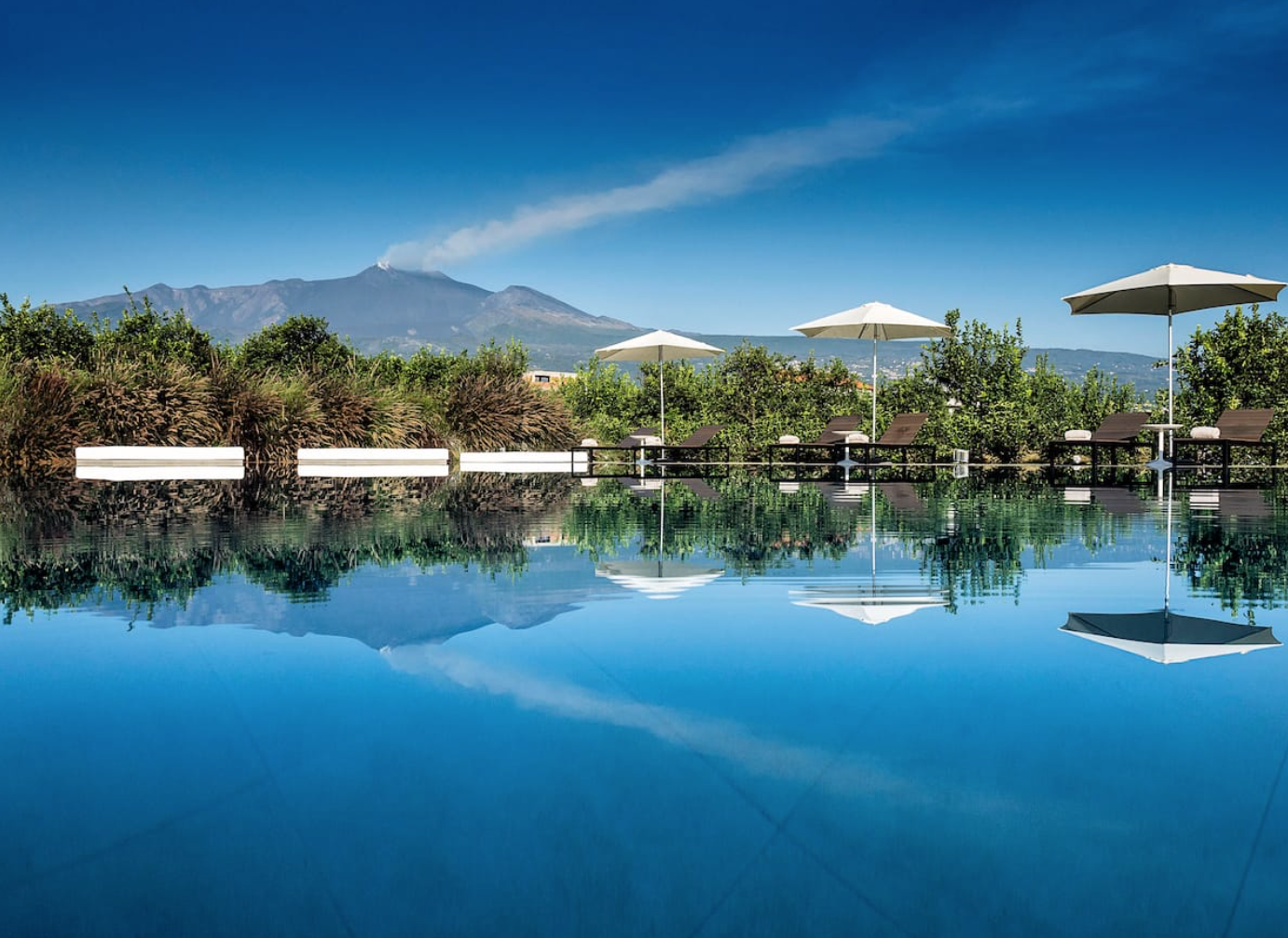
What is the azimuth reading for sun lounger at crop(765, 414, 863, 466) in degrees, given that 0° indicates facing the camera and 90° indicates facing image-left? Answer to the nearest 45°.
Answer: approximately 45°

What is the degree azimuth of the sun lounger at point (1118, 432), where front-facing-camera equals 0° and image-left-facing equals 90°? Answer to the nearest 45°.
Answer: approximately 45°

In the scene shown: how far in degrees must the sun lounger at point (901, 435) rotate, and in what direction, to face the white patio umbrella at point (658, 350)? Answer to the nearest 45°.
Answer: approximately 45° to its right

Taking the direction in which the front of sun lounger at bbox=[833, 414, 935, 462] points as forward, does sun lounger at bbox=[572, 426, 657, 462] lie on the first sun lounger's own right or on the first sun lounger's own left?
on the first sun lounger's own right

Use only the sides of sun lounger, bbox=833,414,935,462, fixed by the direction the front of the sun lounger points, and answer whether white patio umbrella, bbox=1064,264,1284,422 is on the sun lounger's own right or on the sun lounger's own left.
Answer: on the sun lounger's own left
